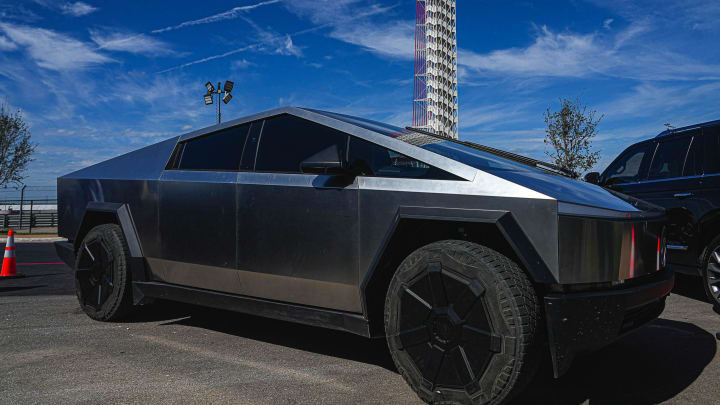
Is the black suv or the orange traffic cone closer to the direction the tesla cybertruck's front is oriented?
the black suv

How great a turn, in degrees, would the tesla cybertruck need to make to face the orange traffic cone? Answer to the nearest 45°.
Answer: approximately 180°

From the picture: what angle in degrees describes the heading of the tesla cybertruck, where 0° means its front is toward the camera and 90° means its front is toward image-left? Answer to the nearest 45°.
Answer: approximately 315°

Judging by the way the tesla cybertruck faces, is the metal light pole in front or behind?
behind

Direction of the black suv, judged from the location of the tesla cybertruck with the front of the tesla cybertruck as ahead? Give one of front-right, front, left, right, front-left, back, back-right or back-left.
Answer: left

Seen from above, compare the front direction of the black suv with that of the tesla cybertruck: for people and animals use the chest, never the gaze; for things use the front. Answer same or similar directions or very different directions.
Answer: very different directions

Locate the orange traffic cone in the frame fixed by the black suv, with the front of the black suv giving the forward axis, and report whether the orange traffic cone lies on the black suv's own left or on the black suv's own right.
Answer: on the black suv's own left

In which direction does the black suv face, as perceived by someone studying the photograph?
facing away from the viewer and to the left of the viewer

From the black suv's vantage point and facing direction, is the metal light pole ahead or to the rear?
ahead
